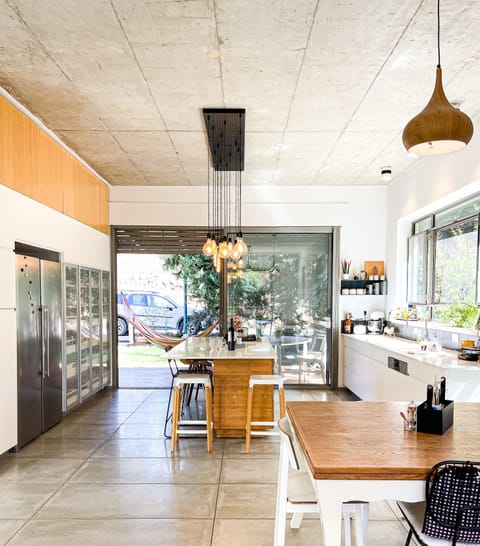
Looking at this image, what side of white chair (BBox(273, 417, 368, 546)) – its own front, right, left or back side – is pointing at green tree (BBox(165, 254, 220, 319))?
left

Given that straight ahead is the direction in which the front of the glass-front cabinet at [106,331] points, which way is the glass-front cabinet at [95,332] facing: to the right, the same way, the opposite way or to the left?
the same way

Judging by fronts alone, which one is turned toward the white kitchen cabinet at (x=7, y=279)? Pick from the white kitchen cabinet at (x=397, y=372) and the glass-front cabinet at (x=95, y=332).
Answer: the white kitchen cabinet at (x=397, y=372)

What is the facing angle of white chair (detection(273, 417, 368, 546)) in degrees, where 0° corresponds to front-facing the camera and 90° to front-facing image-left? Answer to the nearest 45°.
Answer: approximately 270°

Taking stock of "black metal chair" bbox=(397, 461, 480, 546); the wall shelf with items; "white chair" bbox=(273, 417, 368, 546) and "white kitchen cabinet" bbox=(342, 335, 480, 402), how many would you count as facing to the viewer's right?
1

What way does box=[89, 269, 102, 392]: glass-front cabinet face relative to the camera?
to the viewer's right

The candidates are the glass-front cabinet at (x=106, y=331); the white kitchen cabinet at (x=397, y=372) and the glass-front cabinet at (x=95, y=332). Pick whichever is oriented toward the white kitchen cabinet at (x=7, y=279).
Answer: the white kitchen cabinet at (x=397, y=372)

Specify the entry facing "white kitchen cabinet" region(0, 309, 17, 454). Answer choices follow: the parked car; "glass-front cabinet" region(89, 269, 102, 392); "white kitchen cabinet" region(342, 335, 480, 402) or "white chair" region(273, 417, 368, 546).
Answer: "white kitchen cabinet" region(342, 335, 480, 402)

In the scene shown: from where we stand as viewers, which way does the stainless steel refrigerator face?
facing the viewer and to the right of the viewer
